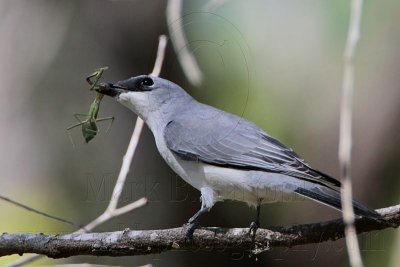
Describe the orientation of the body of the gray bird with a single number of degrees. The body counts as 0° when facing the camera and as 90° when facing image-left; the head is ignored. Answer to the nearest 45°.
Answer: approximately 90°
